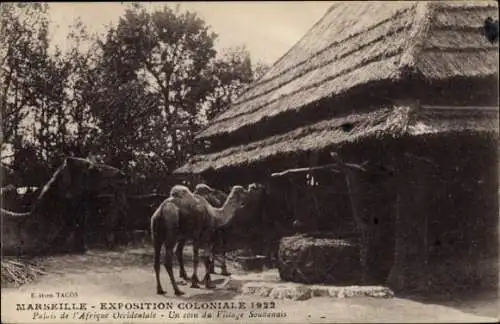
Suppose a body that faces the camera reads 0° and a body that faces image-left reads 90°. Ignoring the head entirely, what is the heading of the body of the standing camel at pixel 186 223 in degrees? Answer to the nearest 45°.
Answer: approximately 225°

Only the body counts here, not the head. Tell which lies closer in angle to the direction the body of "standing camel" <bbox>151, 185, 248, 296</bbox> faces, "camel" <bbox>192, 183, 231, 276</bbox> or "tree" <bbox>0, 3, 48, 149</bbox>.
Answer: the camel

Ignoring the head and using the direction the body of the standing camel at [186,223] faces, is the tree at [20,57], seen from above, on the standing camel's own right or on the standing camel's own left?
on the standing camel's own left

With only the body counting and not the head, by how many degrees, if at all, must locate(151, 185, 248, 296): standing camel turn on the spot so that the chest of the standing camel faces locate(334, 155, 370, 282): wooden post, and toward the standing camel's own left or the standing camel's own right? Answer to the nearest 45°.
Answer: approximately 45° to the standing camel's own right

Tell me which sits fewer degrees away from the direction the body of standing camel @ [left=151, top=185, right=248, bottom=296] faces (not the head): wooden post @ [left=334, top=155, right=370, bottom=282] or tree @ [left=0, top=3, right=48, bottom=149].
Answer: the wooden post
